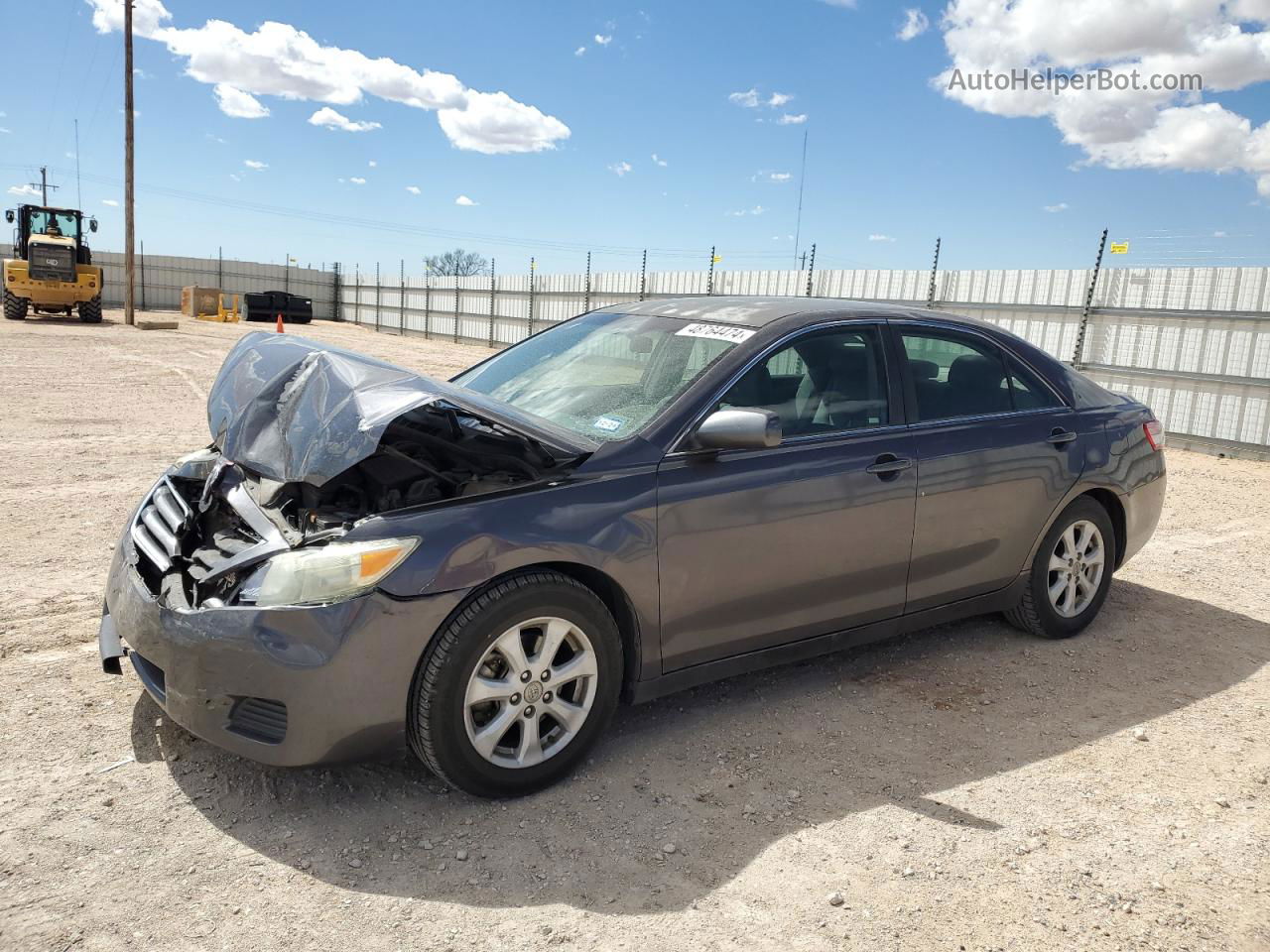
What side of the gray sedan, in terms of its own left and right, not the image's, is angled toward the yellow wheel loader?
right

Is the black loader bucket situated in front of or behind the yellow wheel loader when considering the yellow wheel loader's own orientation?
in front

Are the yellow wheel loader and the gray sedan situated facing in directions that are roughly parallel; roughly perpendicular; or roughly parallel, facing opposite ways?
roughly perpendicular

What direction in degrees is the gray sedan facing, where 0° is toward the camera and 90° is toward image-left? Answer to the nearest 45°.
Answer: approximately 45°

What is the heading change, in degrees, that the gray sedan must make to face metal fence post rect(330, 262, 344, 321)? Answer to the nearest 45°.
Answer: approximately 135° to its right

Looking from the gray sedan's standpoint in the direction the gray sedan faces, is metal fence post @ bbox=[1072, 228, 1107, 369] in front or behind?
behind

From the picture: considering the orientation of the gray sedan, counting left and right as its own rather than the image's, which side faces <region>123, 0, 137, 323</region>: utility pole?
right
